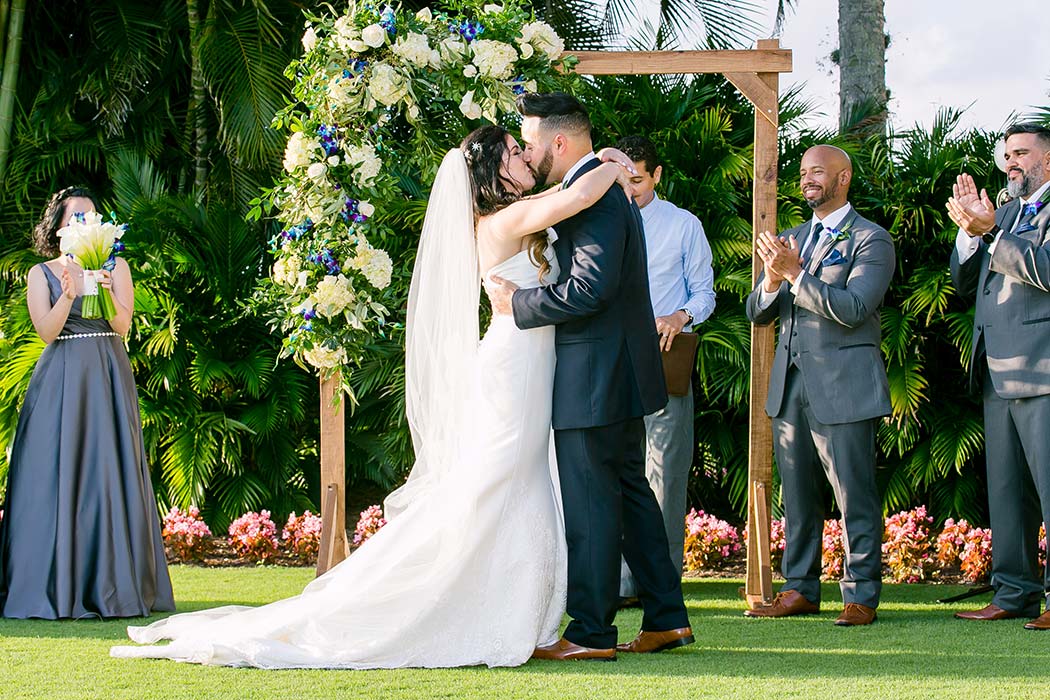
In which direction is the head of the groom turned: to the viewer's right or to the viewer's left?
to the viewer's left

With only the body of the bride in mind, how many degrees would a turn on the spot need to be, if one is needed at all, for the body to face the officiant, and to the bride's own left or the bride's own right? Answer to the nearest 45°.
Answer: approximately 45° to the bride's own left

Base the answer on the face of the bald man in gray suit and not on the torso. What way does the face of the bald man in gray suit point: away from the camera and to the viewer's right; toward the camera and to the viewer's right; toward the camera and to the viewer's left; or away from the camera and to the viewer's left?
toward the camera and to the viewer's left

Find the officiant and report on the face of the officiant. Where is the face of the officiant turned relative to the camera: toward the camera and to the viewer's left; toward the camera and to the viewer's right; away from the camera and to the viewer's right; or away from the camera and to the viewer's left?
toward the camera and to the viewer's left

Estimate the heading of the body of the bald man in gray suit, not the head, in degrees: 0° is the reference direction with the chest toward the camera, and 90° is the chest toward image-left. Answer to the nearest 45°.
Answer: approximately 45°

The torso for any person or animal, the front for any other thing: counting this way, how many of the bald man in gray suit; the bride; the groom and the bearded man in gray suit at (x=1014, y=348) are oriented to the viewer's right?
1

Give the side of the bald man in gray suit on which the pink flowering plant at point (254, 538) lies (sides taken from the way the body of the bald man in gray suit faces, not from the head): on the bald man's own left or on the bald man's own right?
on the bald man's own right

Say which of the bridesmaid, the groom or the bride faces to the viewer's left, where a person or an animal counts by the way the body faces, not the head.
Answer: the groom

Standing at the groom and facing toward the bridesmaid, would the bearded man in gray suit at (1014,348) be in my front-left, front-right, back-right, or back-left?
back-right

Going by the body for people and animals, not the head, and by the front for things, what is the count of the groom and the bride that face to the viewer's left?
1

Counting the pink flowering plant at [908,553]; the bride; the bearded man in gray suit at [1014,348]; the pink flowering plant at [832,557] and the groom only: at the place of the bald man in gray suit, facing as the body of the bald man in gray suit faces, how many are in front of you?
2

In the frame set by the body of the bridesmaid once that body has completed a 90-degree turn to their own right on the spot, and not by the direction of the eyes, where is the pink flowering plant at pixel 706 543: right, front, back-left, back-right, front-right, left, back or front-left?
back-left

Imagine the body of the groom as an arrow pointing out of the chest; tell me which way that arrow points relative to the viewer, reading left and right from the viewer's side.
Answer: facing to the left of the viewer

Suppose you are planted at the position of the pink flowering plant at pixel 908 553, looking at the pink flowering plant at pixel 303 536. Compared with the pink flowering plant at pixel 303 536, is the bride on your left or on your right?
left

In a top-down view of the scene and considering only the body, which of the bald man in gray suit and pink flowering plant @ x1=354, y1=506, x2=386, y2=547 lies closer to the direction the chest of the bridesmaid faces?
the bald man in gray suit

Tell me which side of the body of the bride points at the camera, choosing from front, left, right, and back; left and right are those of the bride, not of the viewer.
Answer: right

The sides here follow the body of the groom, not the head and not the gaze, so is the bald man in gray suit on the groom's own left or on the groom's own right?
on the groom's own right
